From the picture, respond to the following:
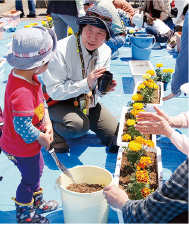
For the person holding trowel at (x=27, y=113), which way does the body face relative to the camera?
to the viewer's right

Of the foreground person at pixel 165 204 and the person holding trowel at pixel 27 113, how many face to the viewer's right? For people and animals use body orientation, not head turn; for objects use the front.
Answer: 1

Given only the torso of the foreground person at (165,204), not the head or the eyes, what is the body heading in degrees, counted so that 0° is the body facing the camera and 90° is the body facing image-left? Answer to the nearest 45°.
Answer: approximately 90°

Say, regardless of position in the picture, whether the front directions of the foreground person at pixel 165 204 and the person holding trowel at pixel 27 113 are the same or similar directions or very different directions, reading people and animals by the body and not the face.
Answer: very different directions

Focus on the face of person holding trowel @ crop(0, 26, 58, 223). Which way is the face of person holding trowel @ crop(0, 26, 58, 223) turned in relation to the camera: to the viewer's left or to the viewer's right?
to the viewer's right

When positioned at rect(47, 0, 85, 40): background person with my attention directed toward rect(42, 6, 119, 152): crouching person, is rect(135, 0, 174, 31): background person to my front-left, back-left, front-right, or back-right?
back-left
